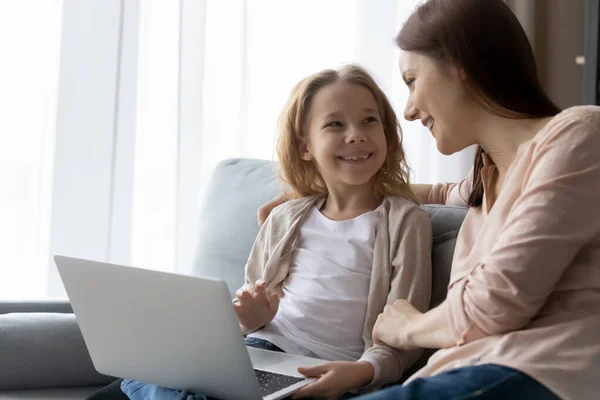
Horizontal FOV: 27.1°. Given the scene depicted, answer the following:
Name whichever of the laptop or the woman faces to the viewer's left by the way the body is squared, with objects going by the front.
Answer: the woman

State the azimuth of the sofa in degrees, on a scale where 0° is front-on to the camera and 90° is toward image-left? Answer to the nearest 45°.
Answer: approximately 0°

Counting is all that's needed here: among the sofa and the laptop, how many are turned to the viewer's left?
0

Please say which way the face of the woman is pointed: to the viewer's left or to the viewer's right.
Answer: to the viewer's left

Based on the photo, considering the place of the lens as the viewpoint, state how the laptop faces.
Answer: facing away from the viewer and to the right of the viewer

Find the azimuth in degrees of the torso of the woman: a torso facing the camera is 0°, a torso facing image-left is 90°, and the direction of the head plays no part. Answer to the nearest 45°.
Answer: approximately 90°
